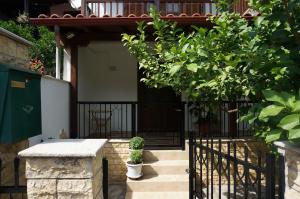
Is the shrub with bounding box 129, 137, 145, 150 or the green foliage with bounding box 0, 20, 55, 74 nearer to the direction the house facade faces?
the shrub

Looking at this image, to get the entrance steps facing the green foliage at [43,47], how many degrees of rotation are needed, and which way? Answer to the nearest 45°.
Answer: approximately 135° to its right

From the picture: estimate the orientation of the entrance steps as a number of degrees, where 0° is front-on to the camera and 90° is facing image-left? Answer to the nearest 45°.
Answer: approximately 0°

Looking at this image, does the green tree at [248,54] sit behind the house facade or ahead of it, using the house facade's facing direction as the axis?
ahead

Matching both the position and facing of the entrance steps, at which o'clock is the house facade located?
The house facade is roughly at 5 o'clock from the entrance steps.

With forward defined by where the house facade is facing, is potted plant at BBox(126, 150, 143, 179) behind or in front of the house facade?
in front

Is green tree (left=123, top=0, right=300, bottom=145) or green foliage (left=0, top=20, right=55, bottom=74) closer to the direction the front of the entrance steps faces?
the green tree

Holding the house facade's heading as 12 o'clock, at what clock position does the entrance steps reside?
The entrance steps is roughly at 11 o'clock from the house facade.

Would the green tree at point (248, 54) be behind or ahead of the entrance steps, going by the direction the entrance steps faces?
ahead
